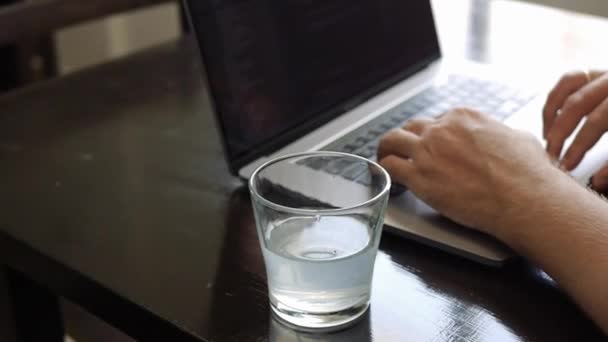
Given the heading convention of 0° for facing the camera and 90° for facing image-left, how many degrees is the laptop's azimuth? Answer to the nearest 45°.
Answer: approximately 315°
